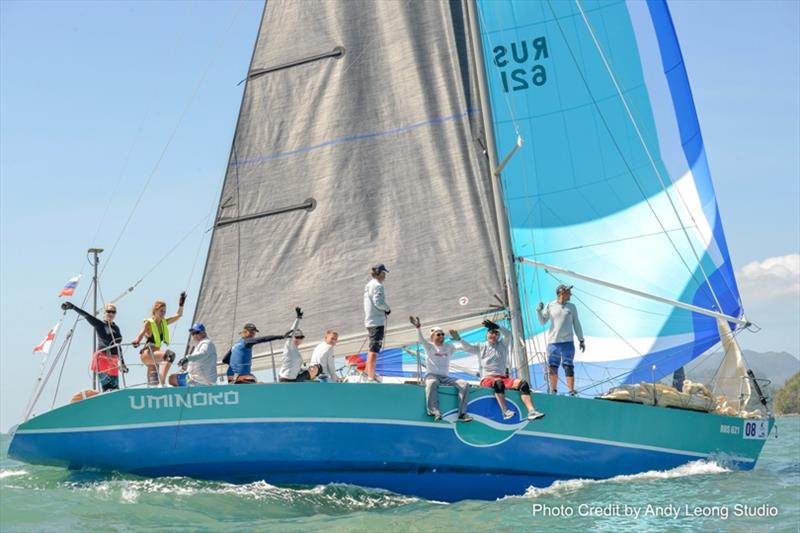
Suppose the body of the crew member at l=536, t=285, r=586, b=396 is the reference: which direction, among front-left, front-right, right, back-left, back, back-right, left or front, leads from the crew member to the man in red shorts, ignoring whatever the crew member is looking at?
front-right

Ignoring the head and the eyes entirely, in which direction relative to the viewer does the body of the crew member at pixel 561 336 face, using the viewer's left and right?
facing the viewer

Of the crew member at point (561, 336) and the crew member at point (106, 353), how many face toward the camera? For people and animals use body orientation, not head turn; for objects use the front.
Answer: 2

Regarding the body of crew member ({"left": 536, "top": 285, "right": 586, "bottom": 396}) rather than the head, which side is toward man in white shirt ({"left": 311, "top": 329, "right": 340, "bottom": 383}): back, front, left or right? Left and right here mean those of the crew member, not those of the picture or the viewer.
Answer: right

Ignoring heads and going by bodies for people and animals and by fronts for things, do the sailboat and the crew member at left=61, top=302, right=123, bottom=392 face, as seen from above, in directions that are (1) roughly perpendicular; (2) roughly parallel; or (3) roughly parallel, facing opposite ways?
roughly perpendicular

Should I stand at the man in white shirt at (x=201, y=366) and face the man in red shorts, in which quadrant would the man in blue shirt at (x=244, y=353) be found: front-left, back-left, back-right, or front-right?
front-left

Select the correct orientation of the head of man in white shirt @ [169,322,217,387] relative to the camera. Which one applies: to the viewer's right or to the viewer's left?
to the viewer's left
